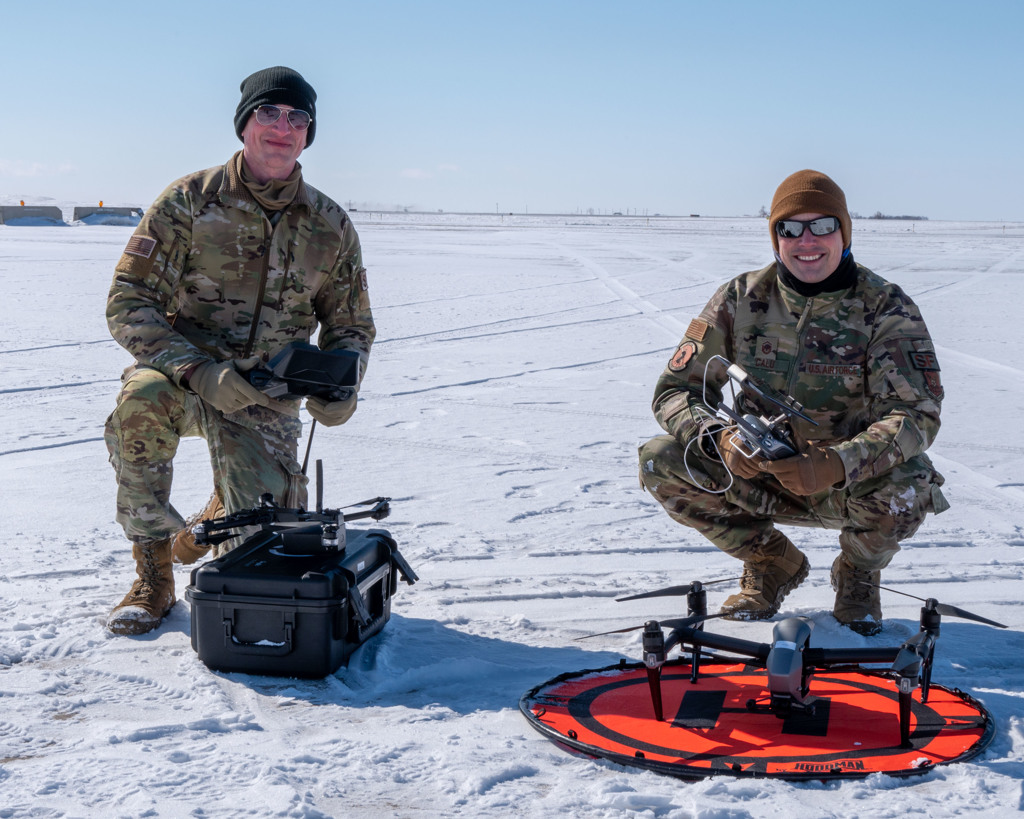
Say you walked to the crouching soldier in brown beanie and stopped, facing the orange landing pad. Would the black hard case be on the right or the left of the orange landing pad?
right

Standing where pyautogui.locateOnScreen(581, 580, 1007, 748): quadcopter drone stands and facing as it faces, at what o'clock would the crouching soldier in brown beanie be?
The crouching soldier in brown beanie is roughly at 6 o'clock from the quadcopter drone.

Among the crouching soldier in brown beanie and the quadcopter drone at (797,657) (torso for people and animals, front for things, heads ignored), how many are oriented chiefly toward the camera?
2

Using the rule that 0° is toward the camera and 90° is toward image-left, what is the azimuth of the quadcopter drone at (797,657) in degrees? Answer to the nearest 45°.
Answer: approximately 0°

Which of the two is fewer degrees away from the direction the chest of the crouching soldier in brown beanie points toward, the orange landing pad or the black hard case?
the orange landing pad

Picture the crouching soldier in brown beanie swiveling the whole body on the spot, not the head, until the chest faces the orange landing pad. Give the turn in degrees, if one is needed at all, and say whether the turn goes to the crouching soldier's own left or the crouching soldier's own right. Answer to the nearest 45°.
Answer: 0° — they already face it

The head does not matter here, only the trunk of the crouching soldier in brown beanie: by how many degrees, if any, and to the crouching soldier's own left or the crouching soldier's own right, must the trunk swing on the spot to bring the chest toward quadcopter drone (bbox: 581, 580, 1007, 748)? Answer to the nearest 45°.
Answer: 0° — they already face it

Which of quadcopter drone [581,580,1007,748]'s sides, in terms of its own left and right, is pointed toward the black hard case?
right

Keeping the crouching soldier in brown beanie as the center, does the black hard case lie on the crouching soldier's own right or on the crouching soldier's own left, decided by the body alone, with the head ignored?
on the crouching soldier's own right
